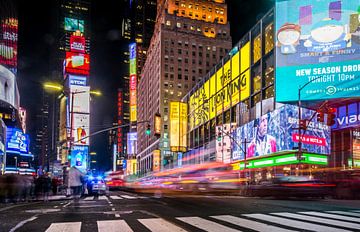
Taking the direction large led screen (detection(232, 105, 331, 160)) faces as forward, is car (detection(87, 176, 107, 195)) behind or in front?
in front

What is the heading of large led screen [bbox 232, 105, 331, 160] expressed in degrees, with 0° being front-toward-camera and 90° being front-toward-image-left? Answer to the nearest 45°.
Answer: approximately 45°
